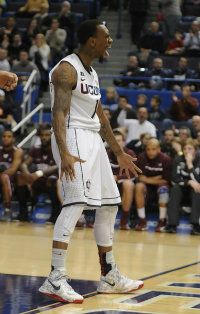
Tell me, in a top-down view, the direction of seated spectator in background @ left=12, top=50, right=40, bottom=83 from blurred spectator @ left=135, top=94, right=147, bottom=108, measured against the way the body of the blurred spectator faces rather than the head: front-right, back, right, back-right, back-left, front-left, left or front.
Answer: back-right

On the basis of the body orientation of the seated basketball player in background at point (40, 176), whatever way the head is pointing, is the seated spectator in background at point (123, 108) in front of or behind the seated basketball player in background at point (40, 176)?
behind

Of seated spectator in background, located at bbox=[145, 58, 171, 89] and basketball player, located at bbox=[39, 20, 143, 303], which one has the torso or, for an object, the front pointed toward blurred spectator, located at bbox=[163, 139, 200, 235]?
the seated spectator in background

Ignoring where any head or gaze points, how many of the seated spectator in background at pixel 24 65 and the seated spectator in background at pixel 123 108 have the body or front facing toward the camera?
2

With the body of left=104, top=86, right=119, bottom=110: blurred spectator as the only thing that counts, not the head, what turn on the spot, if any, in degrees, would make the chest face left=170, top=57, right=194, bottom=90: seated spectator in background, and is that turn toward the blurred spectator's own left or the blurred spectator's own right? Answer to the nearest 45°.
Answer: approximately 135° to the blurred spectator's own left

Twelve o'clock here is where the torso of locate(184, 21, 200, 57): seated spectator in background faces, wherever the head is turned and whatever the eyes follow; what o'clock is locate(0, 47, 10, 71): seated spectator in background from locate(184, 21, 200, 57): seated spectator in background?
locate(0, 47, 10, 71): seated spectator in background is roughly at 3 o'clock from locate(184, 21, 200, 57): seated spectator in background.

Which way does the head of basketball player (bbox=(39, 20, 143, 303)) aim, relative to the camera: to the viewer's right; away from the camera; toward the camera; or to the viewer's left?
to the viewer's right

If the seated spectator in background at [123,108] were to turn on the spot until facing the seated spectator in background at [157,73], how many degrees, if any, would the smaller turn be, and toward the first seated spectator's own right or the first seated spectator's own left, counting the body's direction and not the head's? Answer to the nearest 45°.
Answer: approximately 180°

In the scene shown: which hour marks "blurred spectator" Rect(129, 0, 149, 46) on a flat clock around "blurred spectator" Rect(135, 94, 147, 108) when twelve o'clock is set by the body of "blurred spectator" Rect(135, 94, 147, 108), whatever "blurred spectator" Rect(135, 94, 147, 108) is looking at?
"blurred spectator" Rect(129, 0, 149, 46) is roughly at 6 o'clock from "blurred spectator" Rect(135, 94, 147, 108).
